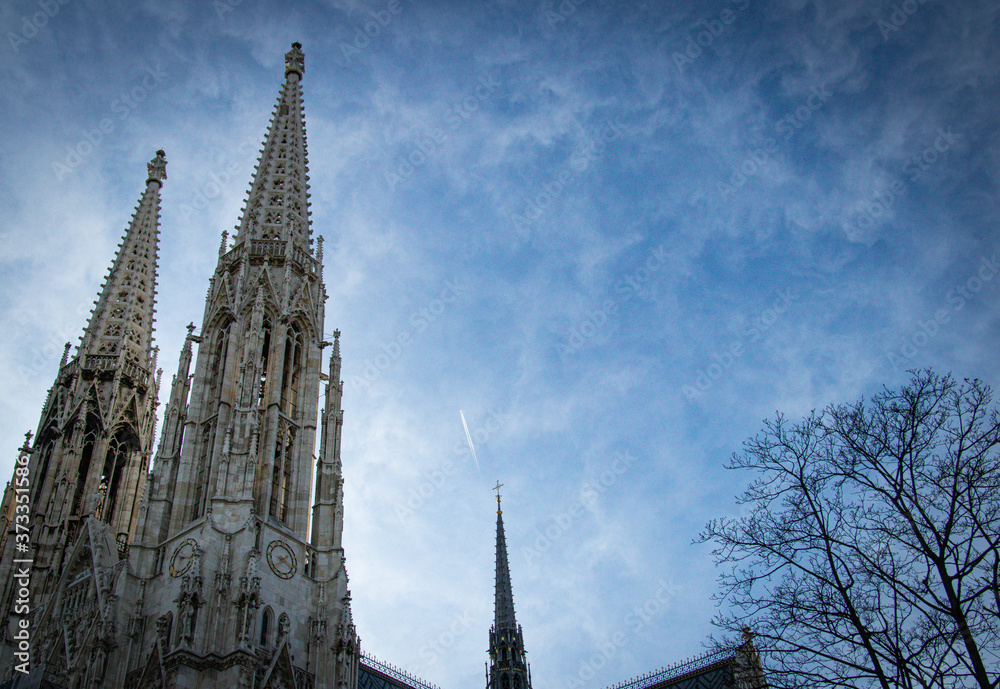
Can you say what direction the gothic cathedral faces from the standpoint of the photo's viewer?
facing the viewer and to the left of the viewer
